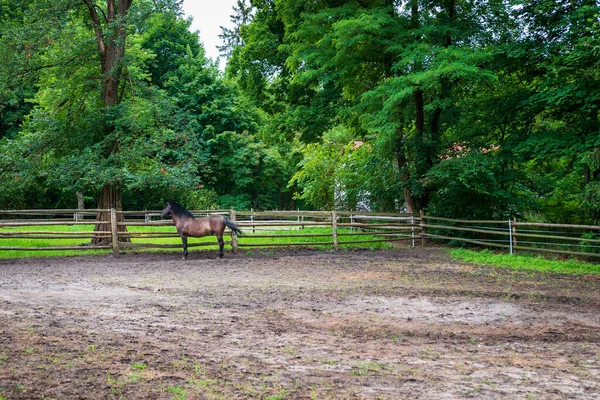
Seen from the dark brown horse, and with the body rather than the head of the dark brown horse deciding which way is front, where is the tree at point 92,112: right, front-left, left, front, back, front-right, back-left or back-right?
front-right

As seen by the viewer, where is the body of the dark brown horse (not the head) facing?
to the viewer's left
